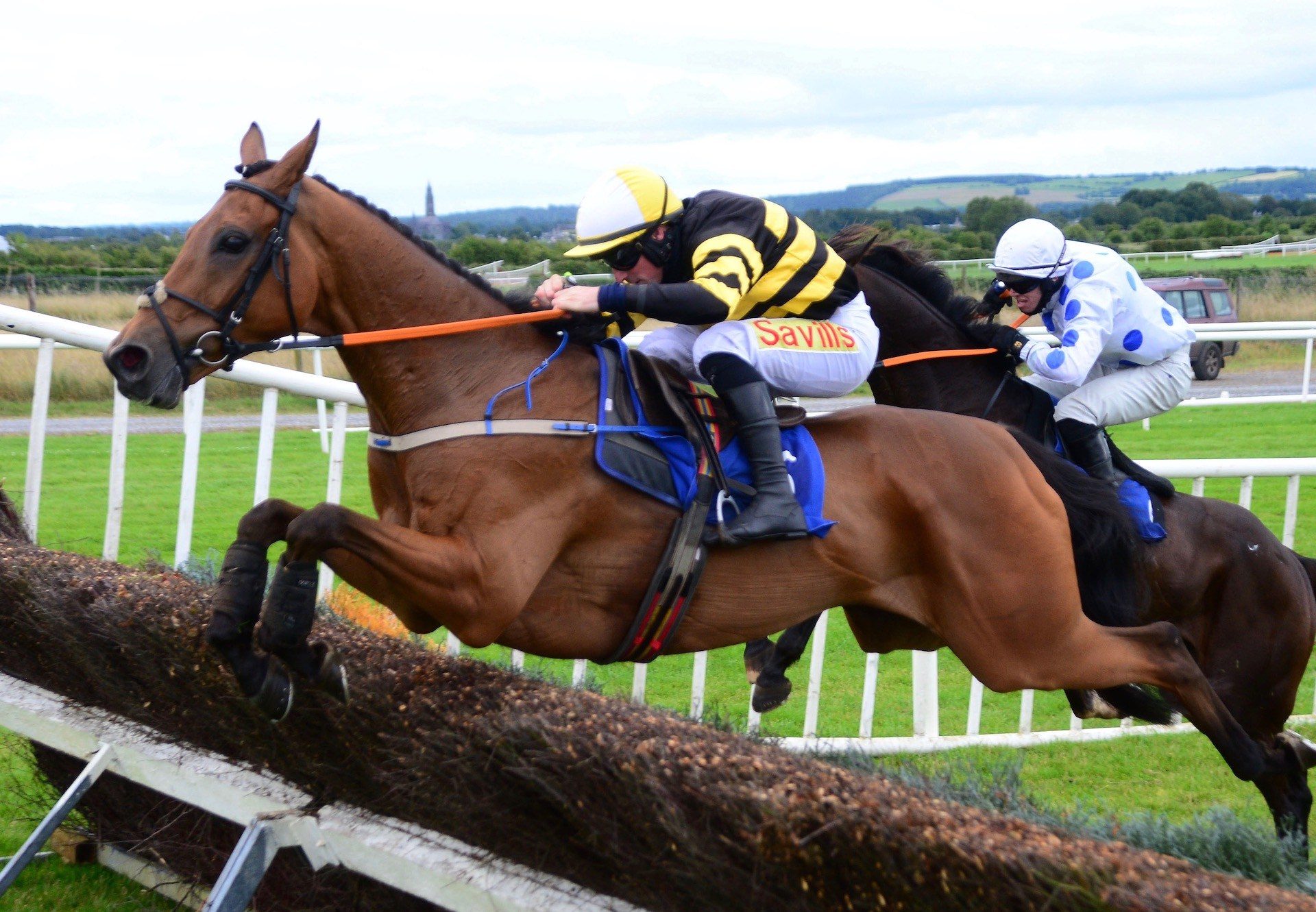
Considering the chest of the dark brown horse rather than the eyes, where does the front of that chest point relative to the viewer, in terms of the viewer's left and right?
facing to the left of the viewer

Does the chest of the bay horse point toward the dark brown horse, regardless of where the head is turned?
no

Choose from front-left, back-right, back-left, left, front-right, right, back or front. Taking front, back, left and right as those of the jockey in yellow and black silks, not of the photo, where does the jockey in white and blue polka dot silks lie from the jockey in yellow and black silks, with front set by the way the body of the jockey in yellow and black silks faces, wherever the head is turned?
back-right

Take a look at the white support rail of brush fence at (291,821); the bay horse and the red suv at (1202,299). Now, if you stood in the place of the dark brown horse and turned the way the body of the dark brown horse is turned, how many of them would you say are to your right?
1

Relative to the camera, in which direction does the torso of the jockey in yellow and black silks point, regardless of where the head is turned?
to the viewer's left

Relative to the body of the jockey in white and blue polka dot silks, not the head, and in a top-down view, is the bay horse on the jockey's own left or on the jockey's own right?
on the jockey's own left

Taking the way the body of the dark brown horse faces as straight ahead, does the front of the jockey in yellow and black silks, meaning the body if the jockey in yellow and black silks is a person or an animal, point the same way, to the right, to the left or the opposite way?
the same way

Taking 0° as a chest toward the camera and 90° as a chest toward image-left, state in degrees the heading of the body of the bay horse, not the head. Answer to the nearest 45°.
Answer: approximately 90°

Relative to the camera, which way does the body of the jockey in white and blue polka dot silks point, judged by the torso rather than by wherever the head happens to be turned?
to the viewer's left

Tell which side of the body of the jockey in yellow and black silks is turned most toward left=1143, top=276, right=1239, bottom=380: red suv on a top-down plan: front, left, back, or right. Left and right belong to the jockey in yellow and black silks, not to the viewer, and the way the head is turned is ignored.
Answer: right

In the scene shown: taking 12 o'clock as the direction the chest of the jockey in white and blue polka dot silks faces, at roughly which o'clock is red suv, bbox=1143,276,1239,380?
The red suv is roughly at 3 o'clock from the jockey in white and blue polka dot silks.

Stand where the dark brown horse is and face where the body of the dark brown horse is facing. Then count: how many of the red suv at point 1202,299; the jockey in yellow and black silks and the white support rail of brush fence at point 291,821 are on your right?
1

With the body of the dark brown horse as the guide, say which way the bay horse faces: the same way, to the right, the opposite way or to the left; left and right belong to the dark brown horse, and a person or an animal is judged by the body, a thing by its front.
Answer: the same way
